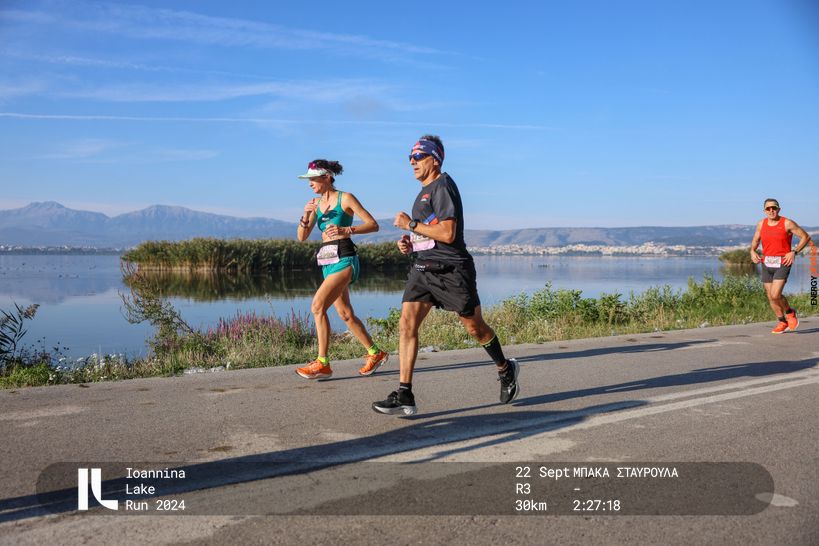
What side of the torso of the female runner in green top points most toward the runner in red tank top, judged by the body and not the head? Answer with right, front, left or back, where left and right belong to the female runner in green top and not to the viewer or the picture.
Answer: back

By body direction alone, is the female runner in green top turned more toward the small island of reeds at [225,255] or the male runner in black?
the male runner in black

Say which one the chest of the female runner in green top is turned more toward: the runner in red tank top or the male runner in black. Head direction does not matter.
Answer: the male runner in black

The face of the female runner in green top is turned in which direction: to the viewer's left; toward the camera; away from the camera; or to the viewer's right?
to the viewer's left

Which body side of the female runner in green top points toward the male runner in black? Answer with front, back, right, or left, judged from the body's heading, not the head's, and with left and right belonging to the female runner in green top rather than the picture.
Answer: left

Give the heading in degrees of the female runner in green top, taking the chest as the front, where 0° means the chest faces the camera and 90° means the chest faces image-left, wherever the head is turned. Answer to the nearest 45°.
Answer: approximately 45°

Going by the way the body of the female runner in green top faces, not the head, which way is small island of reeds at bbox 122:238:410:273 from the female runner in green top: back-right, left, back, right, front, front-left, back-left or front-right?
back-right
